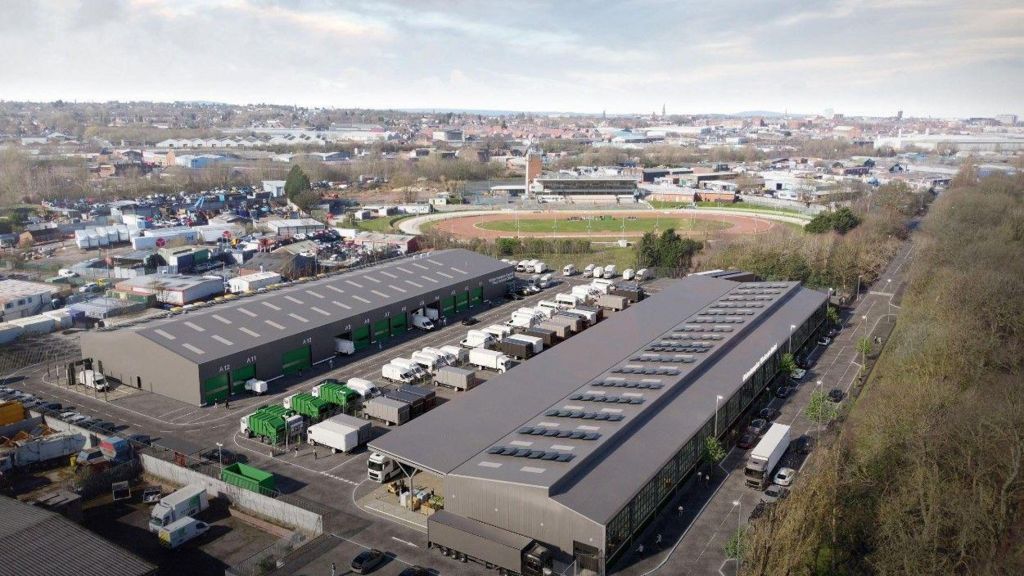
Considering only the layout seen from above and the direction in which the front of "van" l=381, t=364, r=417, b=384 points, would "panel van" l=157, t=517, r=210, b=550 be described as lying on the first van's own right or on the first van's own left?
on the first van's own right

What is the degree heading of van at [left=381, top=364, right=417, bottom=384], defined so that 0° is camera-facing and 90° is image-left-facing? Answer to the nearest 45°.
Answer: approximately 315°

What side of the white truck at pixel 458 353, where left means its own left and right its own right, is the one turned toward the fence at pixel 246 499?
right

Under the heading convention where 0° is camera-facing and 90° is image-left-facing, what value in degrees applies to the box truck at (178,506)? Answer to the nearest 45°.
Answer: approximately 45°

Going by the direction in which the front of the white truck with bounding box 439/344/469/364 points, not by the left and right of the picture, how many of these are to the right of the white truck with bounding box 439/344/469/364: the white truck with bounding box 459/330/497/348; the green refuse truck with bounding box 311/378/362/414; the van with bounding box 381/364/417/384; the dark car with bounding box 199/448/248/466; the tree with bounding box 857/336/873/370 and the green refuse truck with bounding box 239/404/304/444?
4
